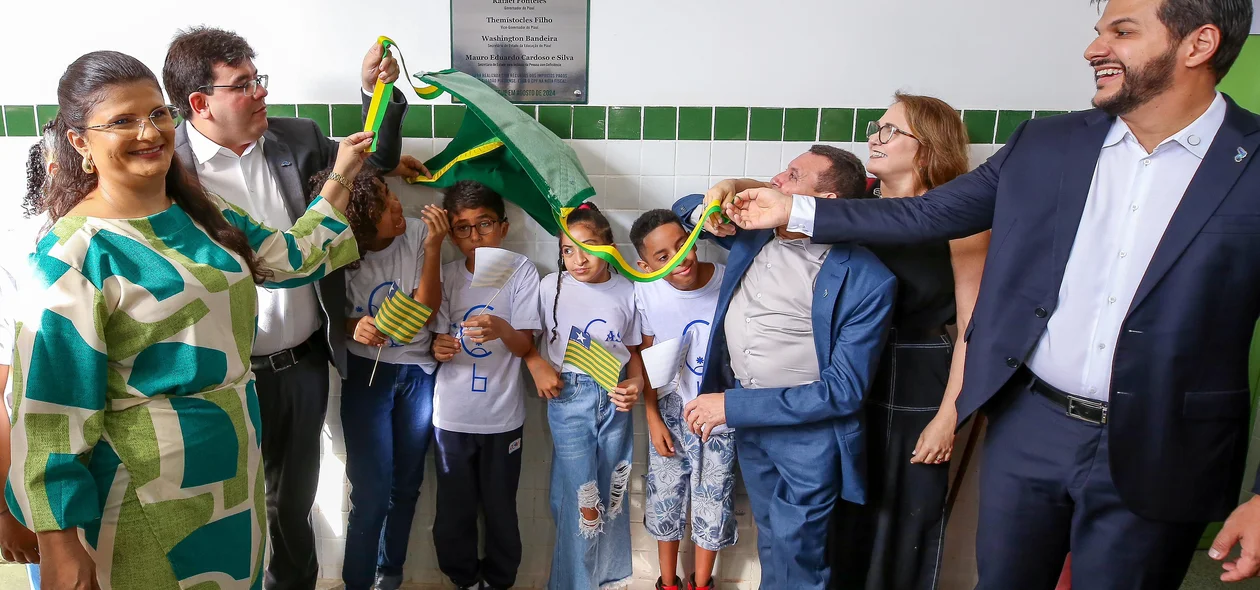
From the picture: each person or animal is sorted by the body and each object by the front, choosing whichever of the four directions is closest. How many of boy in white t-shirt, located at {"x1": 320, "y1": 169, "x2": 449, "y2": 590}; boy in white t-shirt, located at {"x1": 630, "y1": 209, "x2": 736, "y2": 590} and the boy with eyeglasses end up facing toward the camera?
3

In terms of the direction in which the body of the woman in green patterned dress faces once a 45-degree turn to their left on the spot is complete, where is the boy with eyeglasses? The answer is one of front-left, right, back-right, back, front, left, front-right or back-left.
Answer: front-left

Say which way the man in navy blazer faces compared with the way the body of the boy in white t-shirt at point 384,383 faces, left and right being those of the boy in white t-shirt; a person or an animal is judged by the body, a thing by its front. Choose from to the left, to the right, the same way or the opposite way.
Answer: to the right

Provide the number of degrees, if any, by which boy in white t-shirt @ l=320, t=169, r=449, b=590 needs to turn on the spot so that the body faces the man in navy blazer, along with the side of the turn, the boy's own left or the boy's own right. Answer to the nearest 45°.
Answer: approximately 45° to the boy's own left

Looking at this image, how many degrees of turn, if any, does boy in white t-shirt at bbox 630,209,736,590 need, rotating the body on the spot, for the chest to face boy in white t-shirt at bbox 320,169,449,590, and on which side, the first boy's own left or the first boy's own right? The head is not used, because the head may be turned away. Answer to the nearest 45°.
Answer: approximately 90° to the first boy's own right

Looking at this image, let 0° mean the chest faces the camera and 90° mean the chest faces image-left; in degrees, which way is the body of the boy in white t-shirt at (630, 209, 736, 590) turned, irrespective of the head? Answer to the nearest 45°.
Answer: approximately 0°

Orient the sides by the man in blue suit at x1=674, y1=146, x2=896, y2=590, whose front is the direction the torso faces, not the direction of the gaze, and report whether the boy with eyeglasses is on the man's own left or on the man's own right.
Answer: on the man's own right

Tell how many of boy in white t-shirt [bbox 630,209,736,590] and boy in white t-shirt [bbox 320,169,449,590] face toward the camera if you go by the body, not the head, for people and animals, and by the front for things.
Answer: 2

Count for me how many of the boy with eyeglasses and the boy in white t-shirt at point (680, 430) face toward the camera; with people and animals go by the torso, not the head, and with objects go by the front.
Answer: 2

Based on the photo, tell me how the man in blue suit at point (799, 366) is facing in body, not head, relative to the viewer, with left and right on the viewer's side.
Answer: facing the viewer and to the left of the viewer

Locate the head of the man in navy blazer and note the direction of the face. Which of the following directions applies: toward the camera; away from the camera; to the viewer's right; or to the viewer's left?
to the viewer's left
